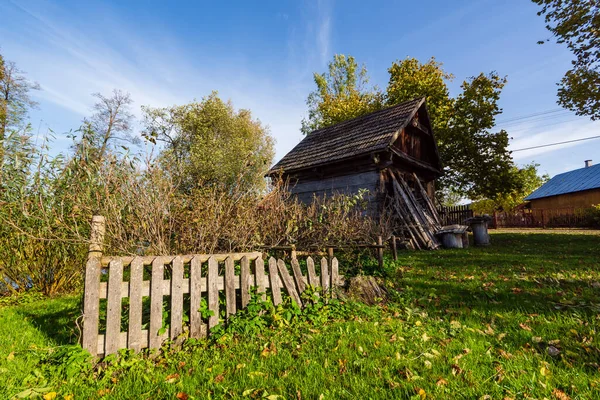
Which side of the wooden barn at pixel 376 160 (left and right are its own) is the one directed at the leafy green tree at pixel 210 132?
back

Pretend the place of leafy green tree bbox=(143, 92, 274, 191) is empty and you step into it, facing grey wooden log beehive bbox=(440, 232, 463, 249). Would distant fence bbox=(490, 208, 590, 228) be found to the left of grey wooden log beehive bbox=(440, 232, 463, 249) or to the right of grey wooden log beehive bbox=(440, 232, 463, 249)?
left

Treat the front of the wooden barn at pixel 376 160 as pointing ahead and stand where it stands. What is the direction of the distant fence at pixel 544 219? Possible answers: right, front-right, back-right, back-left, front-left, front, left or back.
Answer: left

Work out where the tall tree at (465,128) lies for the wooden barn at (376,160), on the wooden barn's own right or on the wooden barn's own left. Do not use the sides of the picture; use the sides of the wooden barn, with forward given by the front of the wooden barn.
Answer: on the wooden barn's own left

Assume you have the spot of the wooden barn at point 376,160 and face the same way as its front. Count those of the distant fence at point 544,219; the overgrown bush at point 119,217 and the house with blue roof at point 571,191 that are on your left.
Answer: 2

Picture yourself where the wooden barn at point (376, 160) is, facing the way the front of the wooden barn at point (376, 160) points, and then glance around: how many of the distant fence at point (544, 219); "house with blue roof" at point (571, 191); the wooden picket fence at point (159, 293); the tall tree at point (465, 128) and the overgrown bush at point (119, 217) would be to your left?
3

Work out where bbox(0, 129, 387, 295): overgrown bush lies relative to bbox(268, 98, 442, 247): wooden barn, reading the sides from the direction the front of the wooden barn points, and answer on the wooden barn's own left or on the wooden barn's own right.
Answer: on the wooden barn's own right

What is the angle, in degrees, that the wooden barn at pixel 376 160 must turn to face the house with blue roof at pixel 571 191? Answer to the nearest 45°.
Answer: approximately 90° to its left

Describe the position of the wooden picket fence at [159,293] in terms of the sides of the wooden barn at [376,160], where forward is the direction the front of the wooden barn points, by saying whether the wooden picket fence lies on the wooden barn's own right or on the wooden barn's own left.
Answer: on the wooden barn's own right

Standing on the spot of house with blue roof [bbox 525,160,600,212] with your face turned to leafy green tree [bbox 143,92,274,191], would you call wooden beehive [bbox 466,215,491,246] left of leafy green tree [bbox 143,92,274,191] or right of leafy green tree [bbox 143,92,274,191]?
left

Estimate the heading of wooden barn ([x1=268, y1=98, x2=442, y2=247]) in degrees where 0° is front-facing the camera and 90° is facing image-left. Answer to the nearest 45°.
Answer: approximately 315°
